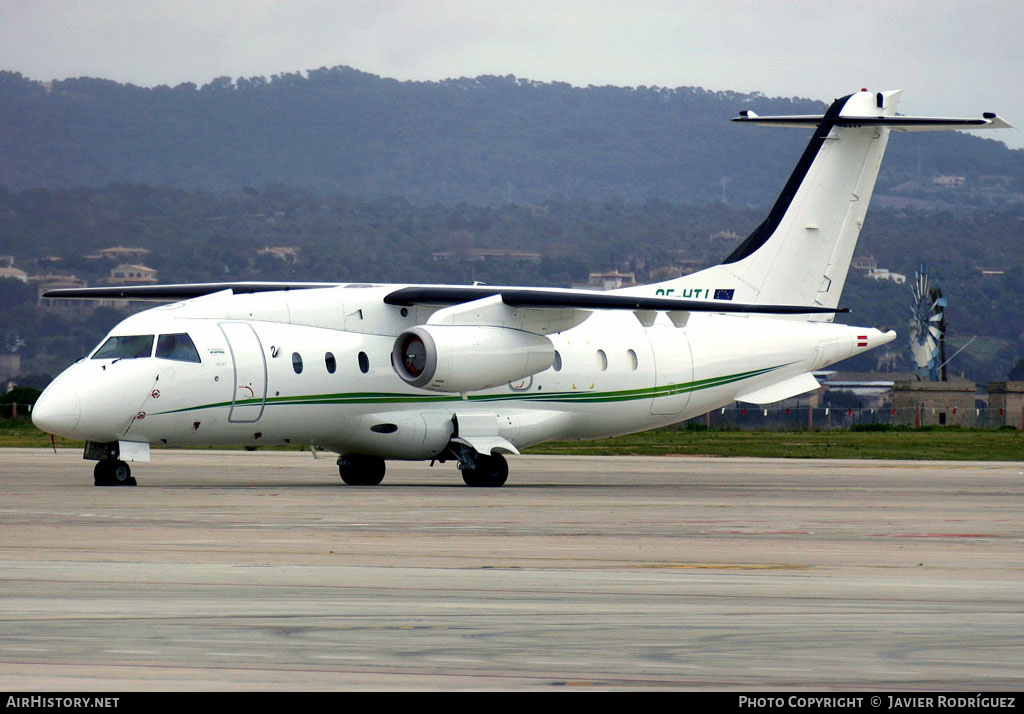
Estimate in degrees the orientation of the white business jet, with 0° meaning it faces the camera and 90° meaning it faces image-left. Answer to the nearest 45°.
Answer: approximately 45°
